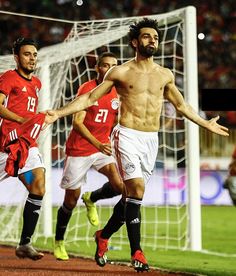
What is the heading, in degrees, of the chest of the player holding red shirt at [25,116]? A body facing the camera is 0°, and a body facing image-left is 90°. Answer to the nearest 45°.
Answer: approximately 315°

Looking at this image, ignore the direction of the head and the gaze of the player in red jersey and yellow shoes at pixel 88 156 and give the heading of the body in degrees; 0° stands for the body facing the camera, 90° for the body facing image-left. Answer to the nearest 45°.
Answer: approximately 315°
